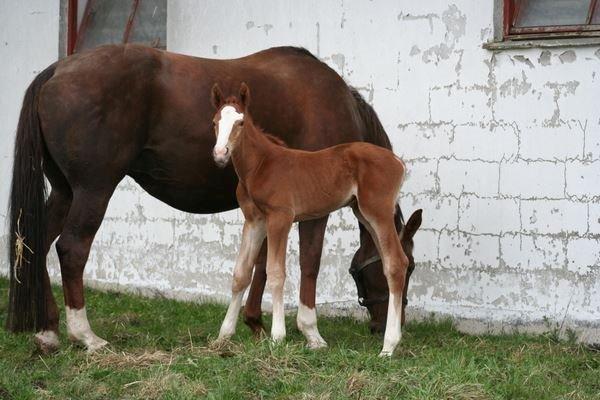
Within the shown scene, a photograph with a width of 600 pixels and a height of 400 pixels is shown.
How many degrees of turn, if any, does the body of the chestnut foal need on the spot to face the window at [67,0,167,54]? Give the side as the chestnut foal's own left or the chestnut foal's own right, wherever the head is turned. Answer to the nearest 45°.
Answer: approximately 45° to the chestnut foal's own right

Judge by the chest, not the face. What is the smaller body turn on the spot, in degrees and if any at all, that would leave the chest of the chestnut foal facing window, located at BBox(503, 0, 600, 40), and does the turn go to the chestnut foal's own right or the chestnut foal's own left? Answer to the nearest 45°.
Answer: approximately 135° to the chestnut foal's own right

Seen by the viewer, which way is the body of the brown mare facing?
to the viewer's right

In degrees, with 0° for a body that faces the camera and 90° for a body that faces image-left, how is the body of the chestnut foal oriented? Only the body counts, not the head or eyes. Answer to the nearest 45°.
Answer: approximately 90°

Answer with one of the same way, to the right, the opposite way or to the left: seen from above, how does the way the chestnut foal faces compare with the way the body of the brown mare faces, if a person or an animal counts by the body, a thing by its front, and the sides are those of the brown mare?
the opposite way

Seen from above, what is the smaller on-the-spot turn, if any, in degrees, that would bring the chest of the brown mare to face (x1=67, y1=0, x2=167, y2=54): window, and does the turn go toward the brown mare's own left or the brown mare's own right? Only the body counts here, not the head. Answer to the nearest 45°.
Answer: approximately 90° to the brown mare's own left
